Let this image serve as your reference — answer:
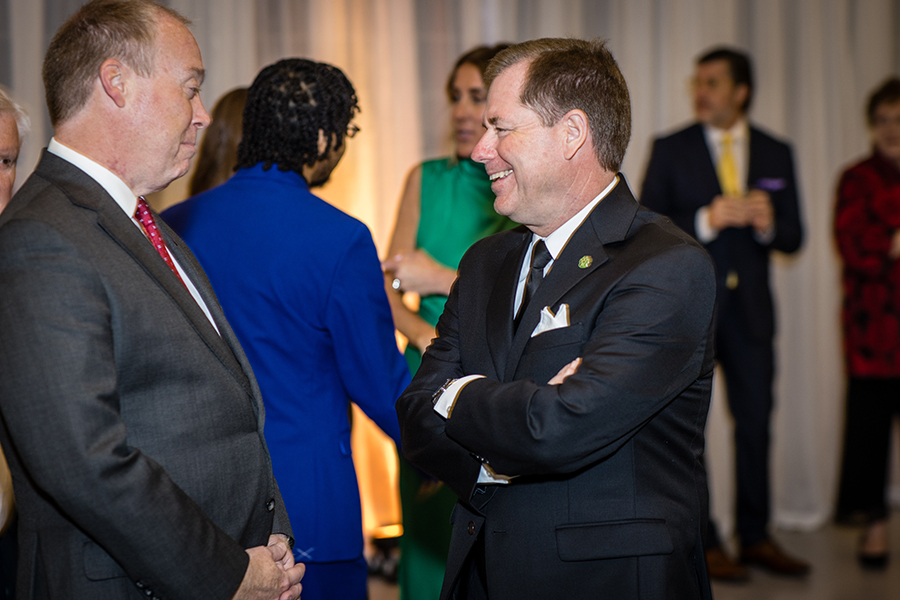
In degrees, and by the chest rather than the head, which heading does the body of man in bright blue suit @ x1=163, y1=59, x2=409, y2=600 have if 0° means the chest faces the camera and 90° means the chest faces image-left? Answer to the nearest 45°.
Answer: approximately 225°

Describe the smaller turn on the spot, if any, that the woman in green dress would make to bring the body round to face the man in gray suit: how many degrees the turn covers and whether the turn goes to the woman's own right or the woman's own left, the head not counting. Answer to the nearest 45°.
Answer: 0° — they already face them

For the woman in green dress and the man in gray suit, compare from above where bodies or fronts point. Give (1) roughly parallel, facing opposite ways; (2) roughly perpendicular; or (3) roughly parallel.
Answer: roughly perpendicular

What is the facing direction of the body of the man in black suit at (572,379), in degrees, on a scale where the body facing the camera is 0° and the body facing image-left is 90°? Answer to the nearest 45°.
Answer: approximately 45°

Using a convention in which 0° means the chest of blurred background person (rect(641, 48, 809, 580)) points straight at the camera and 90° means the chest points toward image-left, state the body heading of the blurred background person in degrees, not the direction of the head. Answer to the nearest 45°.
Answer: approximately 0°

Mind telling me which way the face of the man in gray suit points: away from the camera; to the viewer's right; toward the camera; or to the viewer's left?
to the viewer's right

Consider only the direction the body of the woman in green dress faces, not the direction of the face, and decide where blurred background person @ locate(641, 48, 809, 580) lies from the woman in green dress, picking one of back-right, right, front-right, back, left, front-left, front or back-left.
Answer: back-left

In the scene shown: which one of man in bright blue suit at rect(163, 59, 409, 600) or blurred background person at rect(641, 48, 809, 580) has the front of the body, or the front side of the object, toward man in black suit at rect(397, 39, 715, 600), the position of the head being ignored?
the blurred background person

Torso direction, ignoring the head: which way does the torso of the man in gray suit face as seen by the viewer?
to the viewer's right

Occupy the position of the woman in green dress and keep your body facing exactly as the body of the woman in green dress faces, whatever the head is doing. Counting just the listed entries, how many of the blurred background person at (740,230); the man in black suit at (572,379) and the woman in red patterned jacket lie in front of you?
1

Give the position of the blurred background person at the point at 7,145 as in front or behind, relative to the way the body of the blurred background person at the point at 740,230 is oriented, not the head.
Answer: in front
